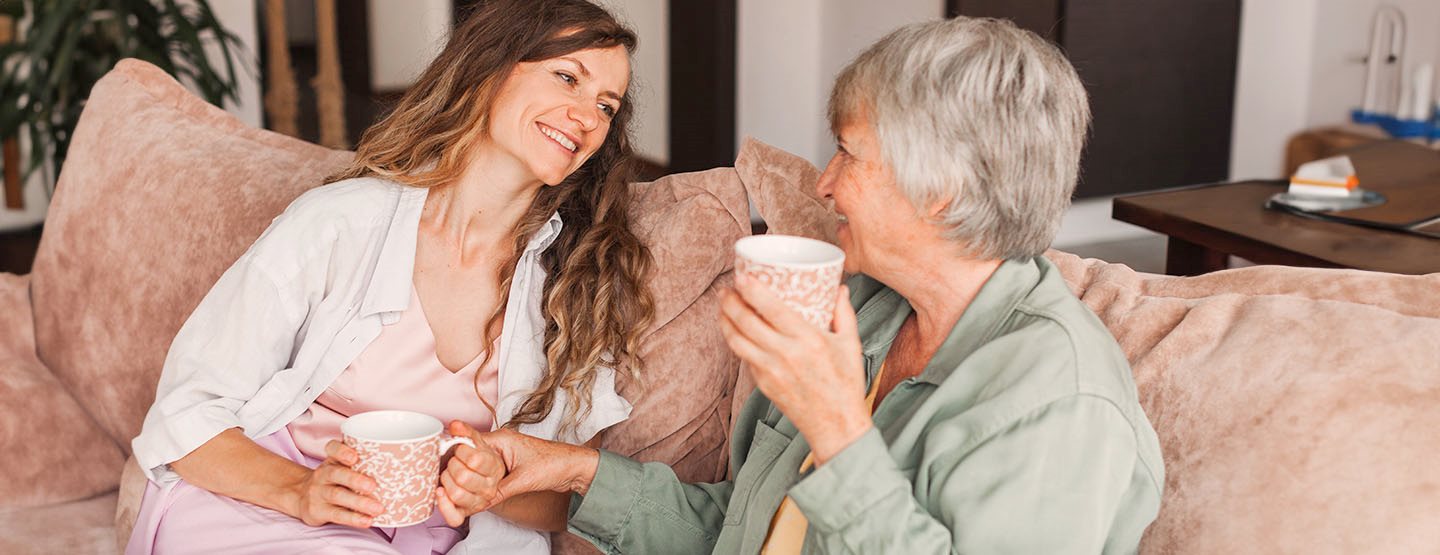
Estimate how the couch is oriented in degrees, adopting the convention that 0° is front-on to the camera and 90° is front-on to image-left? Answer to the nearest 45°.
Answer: approximately 0°

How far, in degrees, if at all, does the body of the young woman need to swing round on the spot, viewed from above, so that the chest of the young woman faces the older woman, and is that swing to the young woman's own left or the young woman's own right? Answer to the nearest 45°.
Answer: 0° — they already face them

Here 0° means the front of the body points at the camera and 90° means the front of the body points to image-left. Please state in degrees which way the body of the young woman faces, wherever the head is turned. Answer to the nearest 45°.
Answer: approximately 315°

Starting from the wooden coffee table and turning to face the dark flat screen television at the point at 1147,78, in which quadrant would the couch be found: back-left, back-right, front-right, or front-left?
back-left

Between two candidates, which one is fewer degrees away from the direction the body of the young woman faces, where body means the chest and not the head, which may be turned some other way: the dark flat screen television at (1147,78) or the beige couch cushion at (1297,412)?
the beige couch cushion

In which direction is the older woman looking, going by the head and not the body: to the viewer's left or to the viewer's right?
to the viewer's left

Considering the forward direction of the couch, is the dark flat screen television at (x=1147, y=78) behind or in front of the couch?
behind
